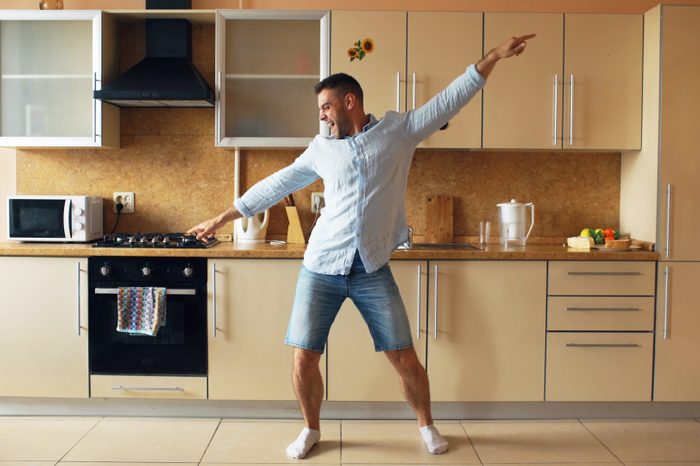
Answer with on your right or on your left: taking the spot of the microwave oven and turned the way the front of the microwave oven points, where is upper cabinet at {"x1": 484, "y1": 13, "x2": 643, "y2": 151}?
on your left

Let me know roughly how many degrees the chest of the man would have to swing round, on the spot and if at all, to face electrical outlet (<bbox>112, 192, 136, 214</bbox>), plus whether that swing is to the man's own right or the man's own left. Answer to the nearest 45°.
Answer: approximately 135° to the man's own right

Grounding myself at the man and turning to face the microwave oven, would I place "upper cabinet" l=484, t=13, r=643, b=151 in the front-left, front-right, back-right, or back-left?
back-right

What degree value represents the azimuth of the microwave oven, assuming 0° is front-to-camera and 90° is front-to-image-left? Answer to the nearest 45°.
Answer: approximately 0°

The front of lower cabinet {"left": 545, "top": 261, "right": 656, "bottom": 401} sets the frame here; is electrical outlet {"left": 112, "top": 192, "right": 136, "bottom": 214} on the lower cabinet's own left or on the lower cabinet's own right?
on the lower cabinet's own right

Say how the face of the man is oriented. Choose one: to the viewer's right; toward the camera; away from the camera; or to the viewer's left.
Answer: to the viewer's left

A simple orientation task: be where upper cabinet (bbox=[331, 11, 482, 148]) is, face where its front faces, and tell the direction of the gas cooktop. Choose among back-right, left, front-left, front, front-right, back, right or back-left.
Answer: right

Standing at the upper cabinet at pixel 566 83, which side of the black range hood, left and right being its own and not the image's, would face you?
left

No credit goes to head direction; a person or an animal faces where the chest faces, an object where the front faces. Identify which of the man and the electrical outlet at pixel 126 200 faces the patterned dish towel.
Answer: the electrical outlet

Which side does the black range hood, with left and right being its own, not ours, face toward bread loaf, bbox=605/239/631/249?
left

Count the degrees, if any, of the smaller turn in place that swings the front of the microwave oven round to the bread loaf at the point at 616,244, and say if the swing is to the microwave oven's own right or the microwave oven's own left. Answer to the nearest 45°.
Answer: approximately 45° to the microwave oven's own left
